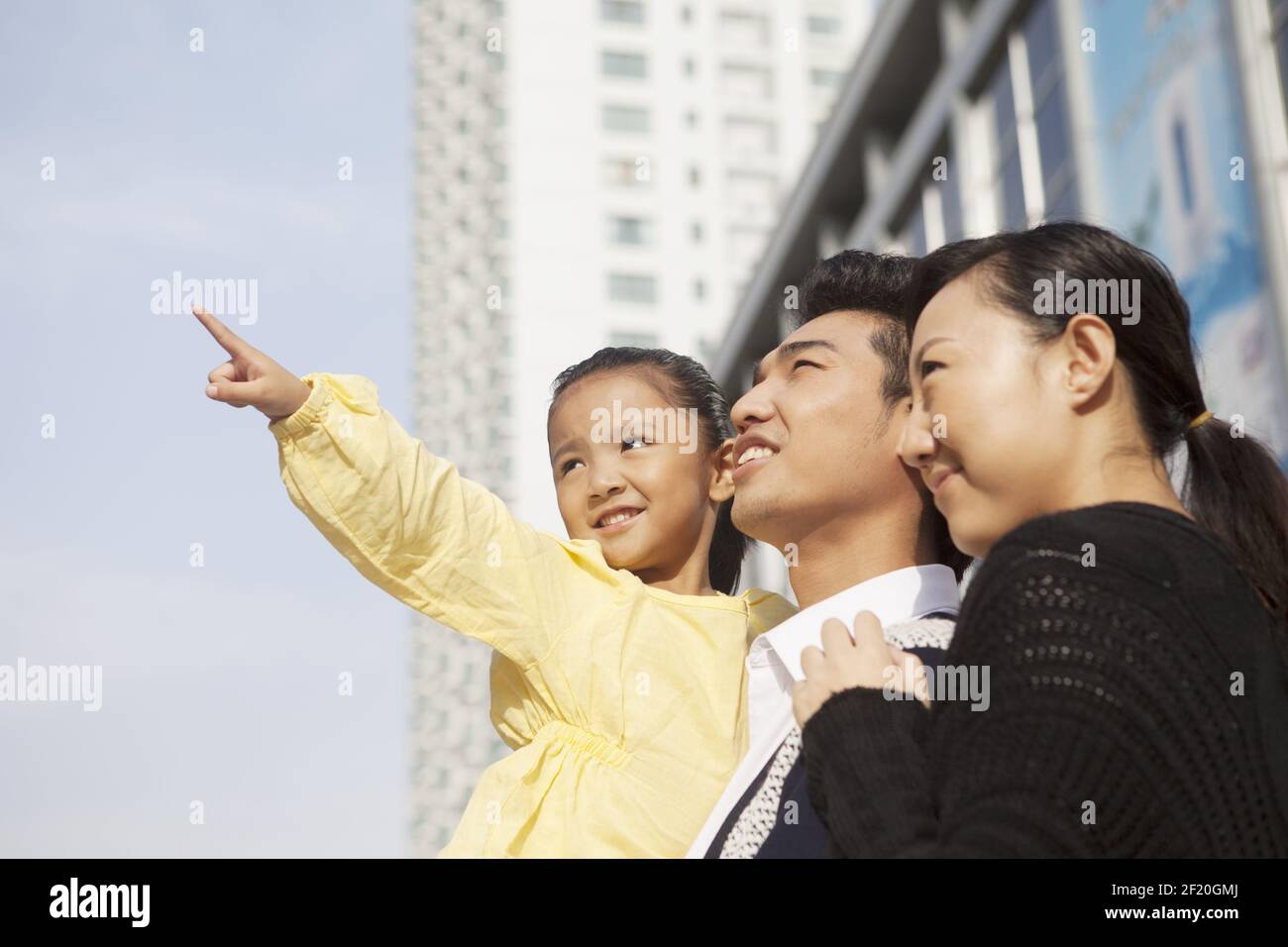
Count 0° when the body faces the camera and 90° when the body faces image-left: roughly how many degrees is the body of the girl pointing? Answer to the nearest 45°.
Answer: approximately 45°

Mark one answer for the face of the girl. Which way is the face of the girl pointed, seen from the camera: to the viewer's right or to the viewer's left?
to the viewer's left

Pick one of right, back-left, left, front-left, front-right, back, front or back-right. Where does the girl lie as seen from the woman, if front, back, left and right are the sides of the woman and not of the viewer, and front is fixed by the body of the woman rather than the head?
front-right

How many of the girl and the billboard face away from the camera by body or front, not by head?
0

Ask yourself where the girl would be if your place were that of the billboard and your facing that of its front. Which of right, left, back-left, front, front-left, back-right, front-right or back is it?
front-left

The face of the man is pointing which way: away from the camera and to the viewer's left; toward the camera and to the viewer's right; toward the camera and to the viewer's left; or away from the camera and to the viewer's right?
toward the camera and to the viewer's left

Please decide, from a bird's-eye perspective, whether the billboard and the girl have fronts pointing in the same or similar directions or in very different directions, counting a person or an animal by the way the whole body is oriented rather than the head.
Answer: same or similar directions

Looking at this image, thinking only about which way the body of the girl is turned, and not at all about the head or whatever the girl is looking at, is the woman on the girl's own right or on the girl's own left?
on the girl's own left

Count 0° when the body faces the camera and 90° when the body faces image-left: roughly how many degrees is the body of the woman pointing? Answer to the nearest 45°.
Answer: approximately 90°

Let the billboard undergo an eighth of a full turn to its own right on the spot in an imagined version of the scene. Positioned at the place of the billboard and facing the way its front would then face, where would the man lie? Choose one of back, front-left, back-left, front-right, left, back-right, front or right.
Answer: left

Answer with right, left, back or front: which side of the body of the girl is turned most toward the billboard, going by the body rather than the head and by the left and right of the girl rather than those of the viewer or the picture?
back

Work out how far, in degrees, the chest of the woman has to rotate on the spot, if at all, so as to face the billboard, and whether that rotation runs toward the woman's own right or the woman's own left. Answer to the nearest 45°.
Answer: approximately 90° to the woman's own right

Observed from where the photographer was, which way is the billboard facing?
facing the viewer and to the left of the viewer

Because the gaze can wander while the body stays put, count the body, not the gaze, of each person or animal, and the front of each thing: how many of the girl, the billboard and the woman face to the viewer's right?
0
